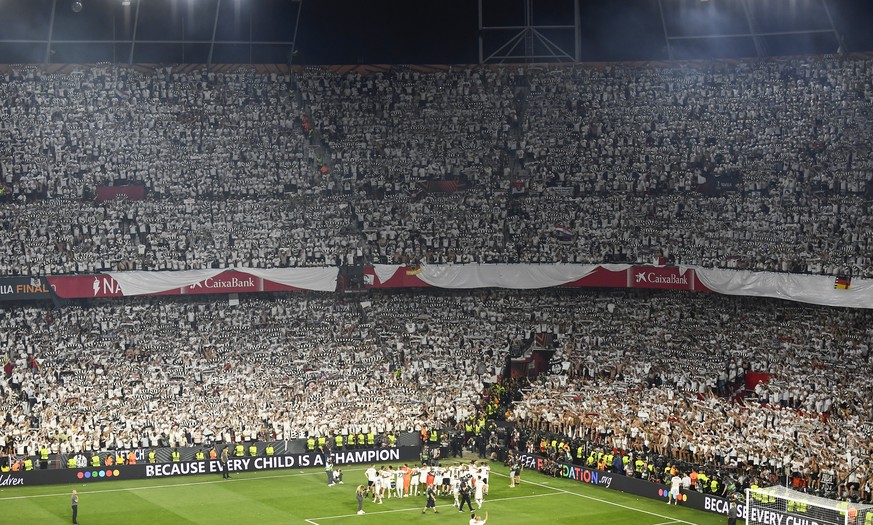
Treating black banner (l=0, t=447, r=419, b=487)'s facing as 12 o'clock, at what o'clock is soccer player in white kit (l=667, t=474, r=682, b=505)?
The soccer player in white kit is roughly at 10 o'clock from the black banner.

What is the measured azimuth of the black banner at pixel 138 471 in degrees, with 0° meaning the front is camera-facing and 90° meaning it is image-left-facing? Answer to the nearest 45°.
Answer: approximately 0°
